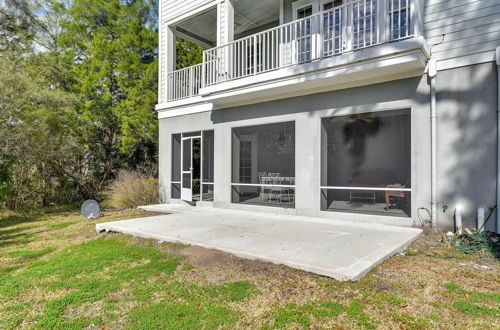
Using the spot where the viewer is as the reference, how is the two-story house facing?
facing the viewer and to the left of the viewer

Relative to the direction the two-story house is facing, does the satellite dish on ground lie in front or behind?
in front

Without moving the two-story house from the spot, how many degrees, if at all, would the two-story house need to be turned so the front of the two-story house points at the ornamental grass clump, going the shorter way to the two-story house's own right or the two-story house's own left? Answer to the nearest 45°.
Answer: approximately 45° to the two-story house's own right
